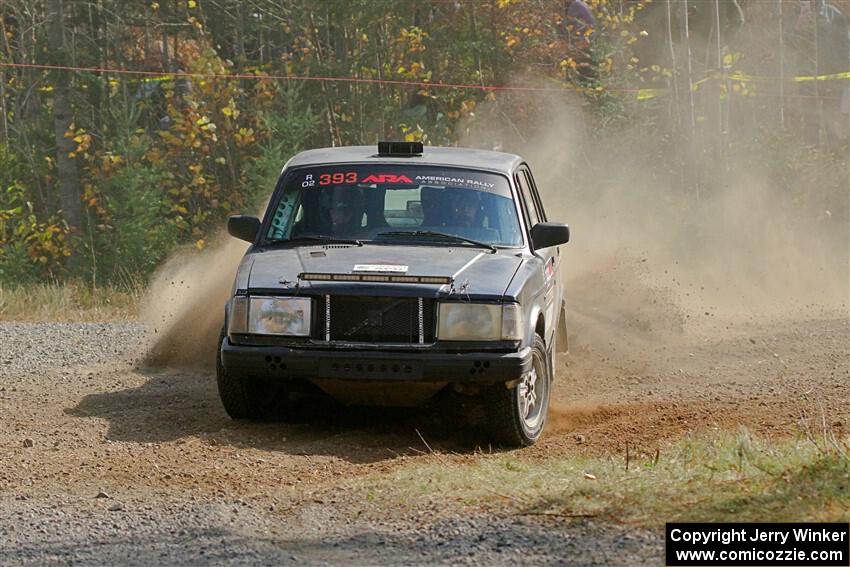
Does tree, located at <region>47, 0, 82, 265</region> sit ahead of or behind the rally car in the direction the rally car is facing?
behind

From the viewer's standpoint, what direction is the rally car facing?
toward the camera
